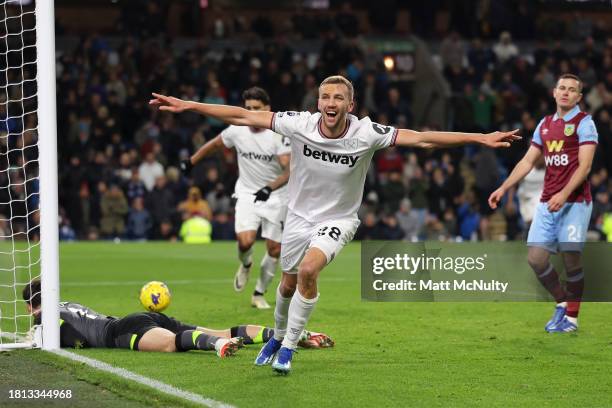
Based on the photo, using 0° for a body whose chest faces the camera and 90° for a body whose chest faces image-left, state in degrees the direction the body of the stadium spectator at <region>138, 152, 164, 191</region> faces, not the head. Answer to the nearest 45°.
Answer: approximately 0°

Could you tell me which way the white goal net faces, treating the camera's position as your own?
facing to the right of the viewer

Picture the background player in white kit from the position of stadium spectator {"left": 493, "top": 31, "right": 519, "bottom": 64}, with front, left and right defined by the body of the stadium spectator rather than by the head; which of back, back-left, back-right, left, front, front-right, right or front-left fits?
front

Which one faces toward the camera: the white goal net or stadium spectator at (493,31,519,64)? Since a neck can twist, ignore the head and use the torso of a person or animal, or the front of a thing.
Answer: the stadium spectator

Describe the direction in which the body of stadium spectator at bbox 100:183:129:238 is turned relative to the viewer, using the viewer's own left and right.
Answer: facing the viewer

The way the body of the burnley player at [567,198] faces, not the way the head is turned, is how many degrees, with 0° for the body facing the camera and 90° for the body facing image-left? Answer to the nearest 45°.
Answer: approximately 45°

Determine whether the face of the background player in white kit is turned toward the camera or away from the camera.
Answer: toward the camera

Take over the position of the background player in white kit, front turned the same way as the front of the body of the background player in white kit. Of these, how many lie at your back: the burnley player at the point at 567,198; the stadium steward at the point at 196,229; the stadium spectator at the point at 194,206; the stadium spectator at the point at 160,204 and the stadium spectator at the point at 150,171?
4

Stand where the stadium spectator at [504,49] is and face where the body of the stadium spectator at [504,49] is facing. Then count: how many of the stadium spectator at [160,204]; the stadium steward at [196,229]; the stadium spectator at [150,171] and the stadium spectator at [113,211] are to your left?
0

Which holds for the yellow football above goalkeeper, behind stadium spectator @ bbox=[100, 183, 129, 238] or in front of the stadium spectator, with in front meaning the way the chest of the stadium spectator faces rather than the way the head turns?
in front

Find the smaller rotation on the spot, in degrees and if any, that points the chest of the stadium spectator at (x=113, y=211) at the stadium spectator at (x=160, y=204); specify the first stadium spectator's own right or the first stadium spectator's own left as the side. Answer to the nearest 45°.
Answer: approximately 90° to the first stadium spectator's own left

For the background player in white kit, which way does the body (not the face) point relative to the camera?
toward the camera

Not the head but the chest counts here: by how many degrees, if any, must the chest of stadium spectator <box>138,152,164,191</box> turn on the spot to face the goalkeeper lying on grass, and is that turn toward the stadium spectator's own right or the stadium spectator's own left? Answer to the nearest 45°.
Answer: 0° — they already face them

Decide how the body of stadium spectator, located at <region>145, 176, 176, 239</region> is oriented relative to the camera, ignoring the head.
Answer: toward the camera
